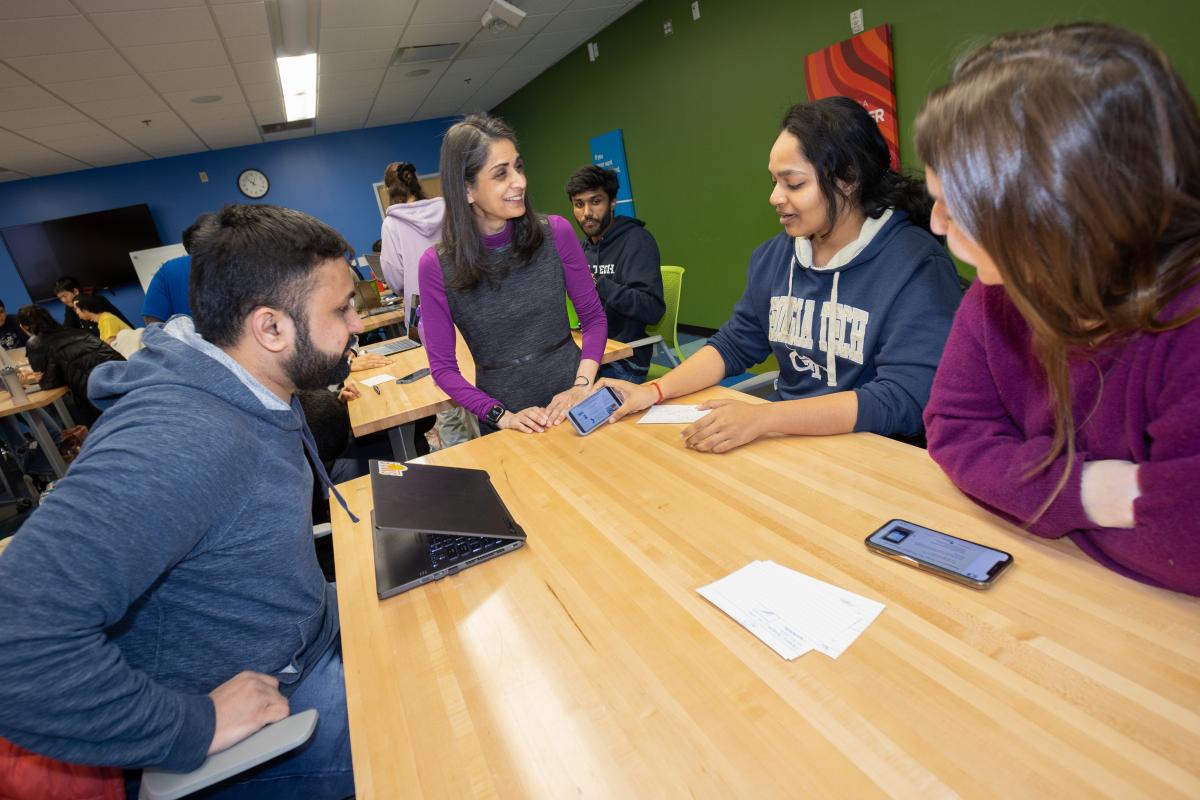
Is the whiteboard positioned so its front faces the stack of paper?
yes

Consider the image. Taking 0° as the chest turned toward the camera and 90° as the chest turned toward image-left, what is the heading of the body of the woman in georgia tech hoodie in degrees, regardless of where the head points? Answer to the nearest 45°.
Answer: approximately 45°

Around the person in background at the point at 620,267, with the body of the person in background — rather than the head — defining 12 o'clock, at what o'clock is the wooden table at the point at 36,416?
The wooden table is roughly at 2 o'clock from the person in background.

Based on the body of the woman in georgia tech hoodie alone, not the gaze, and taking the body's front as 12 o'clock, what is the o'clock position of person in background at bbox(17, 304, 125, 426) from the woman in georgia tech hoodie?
The person in background is roughly at 2 o'clock from the woman in georgia tech hoodie.

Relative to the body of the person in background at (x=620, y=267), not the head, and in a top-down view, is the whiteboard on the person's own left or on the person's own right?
on the person's own right

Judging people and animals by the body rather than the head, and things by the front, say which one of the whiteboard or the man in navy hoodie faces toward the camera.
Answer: the whiteboard

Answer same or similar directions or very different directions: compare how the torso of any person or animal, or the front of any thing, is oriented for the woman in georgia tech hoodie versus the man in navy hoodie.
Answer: very different directions

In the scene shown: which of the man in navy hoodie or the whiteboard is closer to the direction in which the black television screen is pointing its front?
the man in navy hoodie

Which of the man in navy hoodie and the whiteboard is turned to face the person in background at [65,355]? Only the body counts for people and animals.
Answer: the whiteboard

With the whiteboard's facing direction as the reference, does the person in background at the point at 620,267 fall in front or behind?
in front

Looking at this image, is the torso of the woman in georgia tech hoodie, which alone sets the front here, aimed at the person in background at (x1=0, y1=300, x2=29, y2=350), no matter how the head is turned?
no

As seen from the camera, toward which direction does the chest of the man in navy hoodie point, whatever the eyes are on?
to the viewer's right

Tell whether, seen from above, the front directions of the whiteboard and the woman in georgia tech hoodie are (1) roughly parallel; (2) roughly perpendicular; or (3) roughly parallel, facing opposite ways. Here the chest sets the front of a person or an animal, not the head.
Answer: roughly perpendicular

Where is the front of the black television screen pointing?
toward the camera

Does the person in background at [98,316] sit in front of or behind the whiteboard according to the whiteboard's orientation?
in front

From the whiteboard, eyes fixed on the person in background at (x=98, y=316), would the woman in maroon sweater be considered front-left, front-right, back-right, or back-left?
front-left

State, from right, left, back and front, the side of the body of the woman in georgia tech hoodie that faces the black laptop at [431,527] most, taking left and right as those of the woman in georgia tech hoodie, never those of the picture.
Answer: front

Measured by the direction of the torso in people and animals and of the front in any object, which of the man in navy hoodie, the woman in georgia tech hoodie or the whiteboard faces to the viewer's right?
the man in navy hoodie

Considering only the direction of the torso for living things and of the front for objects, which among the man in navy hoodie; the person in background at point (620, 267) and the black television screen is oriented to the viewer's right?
the man in navy hoodie

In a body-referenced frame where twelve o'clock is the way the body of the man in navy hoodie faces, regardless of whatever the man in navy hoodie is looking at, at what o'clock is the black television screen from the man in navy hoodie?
The black television screen is roughly at 9 o'clock from the man in navy hoodie.

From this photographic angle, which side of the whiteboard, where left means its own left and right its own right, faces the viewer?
front

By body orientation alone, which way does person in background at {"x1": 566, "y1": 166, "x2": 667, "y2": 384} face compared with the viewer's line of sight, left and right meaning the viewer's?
facing the viewer and to the left of the viewer
